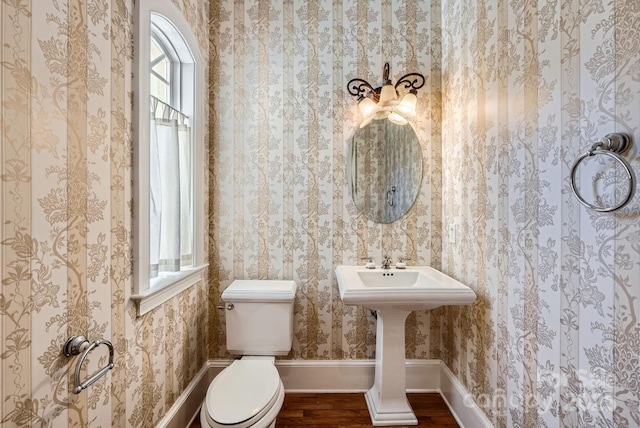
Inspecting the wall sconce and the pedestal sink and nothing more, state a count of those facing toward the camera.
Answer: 2

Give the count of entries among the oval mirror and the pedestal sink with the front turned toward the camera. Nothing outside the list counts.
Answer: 2

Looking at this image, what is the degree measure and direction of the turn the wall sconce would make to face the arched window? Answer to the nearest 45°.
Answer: approximately 45° to its right

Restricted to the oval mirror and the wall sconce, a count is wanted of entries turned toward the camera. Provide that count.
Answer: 2

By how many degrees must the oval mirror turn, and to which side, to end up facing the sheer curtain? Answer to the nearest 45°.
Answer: approximately 45° to its right

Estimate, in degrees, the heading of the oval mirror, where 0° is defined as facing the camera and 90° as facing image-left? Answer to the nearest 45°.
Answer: approximately 0°

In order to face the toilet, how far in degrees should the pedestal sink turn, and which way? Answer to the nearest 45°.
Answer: approximately 90° to its right

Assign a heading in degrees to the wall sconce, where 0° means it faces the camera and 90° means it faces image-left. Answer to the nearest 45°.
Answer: approximately 0°
